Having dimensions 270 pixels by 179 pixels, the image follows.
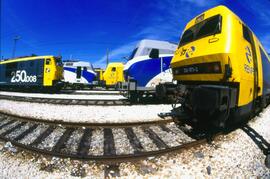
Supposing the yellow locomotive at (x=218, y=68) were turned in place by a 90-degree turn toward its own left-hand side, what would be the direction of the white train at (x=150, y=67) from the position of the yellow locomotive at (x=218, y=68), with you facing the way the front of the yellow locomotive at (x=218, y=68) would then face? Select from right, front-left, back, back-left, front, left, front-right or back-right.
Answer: back

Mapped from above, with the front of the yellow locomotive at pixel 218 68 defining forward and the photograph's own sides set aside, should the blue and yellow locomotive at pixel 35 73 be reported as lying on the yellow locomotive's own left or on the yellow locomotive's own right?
on the yellow locomotive's own right

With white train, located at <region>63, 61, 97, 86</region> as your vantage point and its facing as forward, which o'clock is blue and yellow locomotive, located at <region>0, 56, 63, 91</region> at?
The blue and yellow locomotive is roughly at 4 o'clock from the white train.

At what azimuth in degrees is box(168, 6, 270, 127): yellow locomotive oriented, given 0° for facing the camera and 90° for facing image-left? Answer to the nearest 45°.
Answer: approximately 45°

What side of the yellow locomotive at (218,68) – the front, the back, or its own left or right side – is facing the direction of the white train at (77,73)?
right

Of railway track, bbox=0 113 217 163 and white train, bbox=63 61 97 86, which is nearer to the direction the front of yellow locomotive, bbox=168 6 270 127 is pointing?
the railway track

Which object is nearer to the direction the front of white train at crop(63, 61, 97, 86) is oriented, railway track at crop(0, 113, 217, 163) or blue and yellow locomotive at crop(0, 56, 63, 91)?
the railway track

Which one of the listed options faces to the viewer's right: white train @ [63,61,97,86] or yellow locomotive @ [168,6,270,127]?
the white train
